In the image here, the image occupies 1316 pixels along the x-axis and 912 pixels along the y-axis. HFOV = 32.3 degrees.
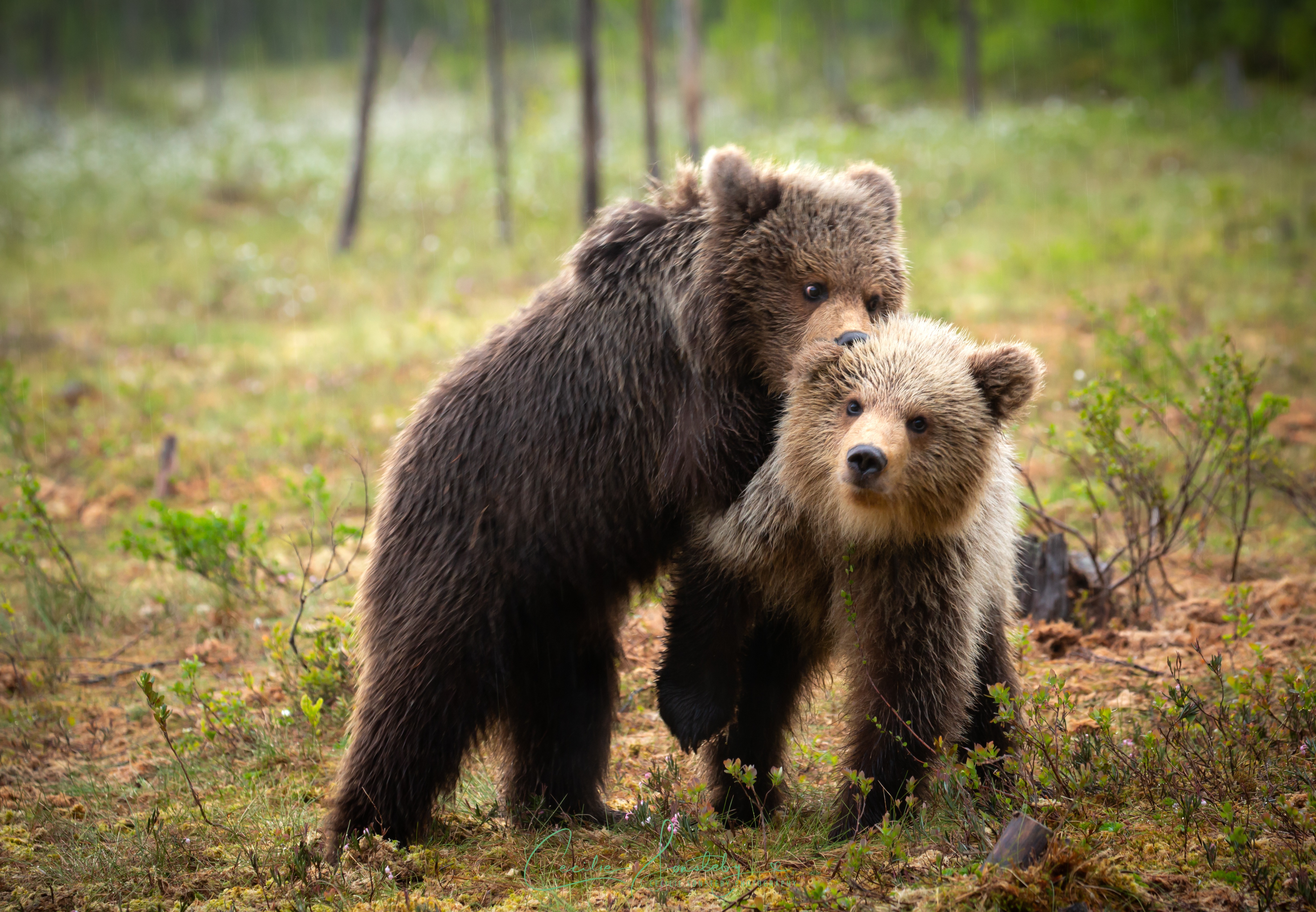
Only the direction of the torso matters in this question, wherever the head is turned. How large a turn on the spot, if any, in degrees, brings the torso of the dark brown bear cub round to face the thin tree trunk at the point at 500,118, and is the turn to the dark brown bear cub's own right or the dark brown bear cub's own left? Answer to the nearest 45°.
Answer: approximately 90° to the dark brown bear cub's own left

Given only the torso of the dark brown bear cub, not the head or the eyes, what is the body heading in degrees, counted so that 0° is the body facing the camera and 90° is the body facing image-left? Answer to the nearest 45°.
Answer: approximately 270°

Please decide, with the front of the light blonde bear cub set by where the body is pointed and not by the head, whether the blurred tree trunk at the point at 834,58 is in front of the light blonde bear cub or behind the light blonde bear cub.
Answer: behind

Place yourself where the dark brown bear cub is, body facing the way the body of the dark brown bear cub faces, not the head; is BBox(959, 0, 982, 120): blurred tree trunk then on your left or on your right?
on your left

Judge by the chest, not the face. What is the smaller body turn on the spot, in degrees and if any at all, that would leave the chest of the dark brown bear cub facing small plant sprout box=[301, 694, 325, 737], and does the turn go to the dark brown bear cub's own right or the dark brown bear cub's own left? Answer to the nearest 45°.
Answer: approximately 180°

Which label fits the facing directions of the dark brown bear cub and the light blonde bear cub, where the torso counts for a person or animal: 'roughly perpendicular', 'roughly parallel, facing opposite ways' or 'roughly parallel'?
roughly perpendicular

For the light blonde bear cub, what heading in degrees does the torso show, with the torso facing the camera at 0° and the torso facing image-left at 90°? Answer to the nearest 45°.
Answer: approximately 0°

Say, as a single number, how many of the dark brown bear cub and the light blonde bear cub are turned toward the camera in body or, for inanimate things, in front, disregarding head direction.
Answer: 1

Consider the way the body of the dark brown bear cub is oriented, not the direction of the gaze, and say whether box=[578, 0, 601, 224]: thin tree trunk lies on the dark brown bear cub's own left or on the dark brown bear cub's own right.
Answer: on the dark brown bear cub's own left
